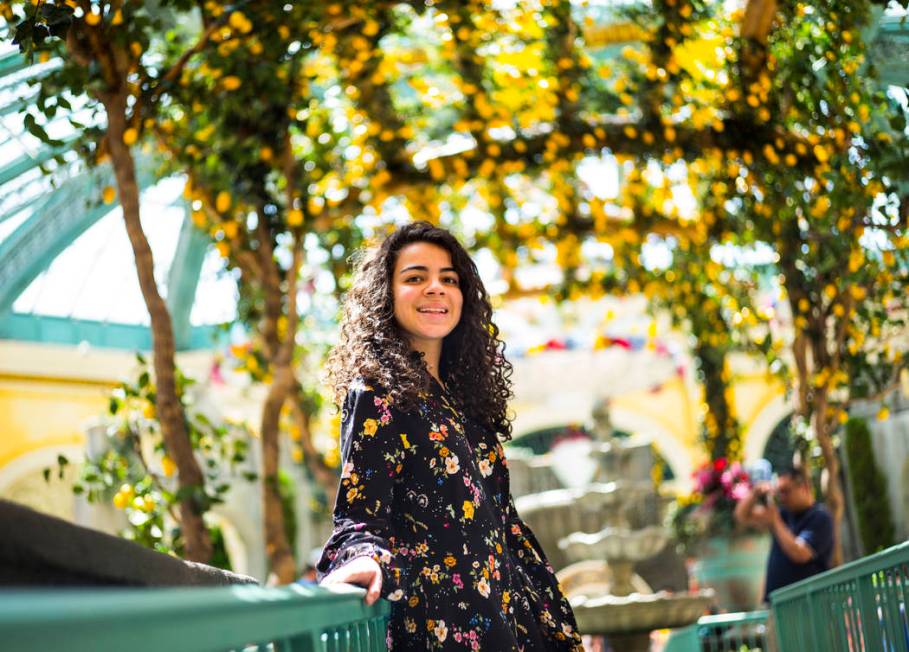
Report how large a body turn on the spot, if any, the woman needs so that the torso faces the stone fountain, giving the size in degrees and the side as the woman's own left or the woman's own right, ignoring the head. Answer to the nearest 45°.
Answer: approximately 135° to the woman's own left

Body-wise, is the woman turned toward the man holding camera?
no

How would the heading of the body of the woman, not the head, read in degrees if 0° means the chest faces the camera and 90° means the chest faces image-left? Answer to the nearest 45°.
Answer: approximately 315°

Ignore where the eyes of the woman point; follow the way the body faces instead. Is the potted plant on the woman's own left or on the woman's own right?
on the woman's own left

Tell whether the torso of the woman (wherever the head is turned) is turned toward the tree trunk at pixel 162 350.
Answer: no

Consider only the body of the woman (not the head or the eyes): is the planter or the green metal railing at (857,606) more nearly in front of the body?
the green metal railing

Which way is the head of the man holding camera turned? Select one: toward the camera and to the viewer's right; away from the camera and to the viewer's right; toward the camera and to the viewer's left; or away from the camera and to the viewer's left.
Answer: toward the camera and to the viewer's left

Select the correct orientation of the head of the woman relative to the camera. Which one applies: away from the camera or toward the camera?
toward the camera

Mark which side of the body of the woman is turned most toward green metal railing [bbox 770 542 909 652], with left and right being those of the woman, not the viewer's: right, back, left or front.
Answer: left

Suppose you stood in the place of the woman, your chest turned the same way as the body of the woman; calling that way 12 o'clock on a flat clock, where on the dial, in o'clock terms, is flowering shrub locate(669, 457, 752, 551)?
The flowering shrub is roughly at 8 o'clock from the woman.

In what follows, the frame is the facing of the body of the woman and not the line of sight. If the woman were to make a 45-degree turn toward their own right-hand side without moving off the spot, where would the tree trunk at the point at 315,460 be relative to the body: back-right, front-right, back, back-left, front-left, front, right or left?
back

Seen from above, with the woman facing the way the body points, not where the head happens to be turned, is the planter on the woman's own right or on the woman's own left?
on the woman's own left

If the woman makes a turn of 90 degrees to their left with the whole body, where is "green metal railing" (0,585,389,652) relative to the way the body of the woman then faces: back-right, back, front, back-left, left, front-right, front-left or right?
back-right
